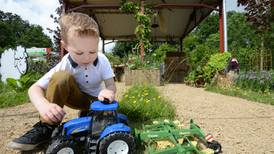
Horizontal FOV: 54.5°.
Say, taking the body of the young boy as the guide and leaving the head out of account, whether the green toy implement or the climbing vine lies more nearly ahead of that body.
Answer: the green toy implement

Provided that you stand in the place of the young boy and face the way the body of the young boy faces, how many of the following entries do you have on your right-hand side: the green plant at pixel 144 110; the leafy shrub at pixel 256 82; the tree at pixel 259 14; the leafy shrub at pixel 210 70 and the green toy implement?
0

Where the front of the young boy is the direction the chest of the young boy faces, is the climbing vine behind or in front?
behind

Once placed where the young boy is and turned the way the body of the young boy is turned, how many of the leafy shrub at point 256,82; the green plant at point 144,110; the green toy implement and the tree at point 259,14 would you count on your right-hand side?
0

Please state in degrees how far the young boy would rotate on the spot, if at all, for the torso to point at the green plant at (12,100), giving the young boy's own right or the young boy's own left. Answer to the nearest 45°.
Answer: approximately 180°

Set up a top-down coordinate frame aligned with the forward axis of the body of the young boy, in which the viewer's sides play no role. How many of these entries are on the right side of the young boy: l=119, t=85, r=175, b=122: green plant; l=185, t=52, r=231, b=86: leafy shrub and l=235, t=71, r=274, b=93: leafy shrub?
0

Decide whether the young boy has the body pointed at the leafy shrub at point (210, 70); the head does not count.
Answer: no

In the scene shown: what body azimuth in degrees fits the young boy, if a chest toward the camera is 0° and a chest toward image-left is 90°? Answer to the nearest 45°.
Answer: approximately 0°
